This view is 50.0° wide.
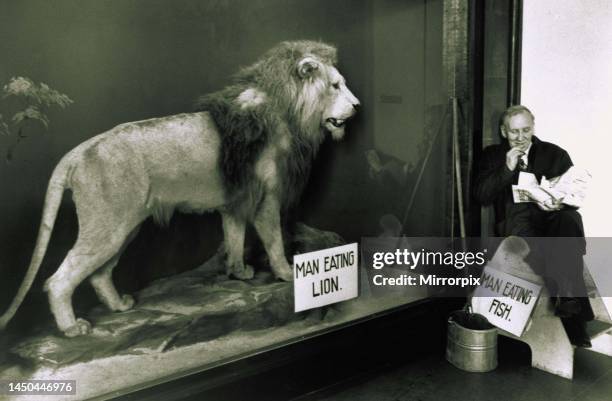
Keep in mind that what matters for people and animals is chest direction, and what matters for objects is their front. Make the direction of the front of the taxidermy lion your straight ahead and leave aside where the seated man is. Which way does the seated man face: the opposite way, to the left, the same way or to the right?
to the right

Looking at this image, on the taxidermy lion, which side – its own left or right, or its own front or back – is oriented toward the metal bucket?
front

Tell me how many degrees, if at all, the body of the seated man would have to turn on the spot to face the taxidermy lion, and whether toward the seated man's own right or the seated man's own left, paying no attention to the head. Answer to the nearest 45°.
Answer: approximately 90° to the seated man's own right

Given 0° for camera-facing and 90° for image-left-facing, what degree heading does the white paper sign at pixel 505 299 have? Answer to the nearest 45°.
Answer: approximately 0°

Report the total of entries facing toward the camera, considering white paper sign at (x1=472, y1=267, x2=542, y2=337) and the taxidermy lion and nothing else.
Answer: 1

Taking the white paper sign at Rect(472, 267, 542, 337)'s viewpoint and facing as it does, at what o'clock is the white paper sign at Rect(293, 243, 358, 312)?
the white paper sign at Rect(293, 243, 358, 312) is roughly at 2 o'clock from the white paper sign at Rect(472, 267, 542, 337).

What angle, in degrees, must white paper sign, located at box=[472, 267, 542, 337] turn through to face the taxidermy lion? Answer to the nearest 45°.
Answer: approximately 45° to its right

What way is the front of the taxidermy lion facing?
to the viewer's right
